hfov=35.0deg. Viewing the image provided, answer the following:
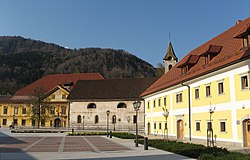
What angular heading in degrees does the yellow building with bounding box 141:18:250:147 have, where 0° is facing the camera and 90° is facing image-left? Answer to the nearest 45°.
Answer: approximately 45°
